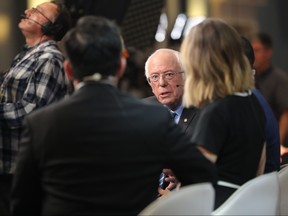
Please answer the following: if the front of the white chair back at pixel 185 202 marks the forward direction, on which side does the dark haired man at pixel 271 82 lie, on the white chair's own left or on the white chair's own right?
on the white chair's own right

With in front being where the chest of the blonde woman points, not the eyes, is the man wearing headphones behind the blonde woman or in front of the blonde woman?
in front

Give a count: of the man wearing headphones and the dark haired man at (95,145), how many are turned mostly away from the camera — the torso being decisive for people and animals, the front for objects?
1

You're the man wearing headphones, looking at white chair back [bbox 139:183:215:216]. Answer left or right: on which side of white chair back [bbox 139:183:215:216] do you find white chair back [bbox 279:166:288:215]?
left

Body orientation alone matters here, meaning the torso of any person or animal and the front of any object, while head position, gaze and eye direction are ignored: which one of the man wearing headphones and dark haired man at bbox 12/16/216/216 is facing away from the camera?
the dark haired man

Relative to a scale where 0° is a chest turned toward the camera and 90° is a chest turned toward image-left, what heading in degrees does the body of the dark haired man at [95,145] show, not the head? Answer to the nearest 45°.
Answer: approximately 180°

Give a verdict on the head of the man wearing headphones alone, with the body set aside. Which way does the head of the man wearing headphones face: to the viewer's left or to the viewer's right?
to the viewer's left

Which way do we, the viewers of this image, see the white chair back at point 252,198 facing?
facing away from the viewer and to the left of the viewer

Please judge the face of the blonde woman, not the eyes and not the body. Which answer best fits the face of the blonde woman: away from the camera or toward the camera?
away from the camera

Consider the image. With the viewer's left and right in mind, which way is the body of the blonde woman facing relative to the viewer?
facing away from the viewer and to the left of the viewer

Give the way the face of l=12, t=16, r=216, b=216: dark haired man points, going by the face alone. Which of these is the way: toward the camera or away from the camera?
away from the camera

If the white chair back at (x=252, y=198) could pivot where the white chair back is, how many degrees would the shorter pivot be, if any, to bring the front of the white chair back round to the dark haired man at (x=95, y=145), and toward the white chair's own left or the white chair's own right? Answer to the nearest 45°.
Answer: approximately 90° to the white chair's own left

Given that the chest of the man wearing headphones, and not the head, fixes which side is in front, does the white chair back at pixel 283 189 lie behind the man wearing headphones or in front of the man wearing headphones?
behind
